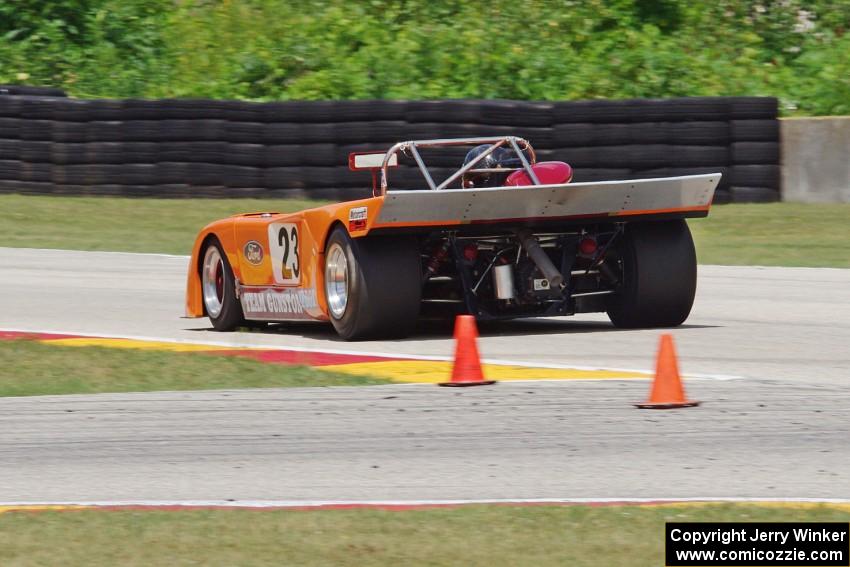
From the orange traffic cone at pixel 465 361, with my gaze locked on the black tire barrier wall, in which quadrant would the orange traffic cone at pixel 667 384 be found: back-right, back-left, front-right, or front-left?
back-right

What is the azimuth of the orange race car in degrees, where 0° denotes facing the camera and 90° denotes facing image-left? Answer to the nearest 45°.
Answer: approximately 135°

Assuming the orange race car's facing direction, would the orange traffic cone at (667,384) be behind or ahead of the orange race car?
behind

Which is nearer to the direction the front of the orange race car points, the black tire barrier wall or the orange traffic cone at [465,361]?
the black tire barrier wall

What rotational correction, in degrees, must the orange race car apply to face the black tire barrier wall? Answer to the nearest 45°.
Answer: approximately 45° to its right

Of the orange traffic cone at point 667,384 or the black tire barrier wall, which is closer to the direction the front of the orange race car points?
the black tire barrier wall

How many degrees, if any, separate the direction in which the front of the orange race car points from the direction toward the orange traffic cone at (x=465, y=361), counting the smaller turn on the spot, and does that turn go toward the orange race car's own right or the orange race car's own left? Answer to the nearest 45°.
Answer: approximately 135° to the orange race car's own left
